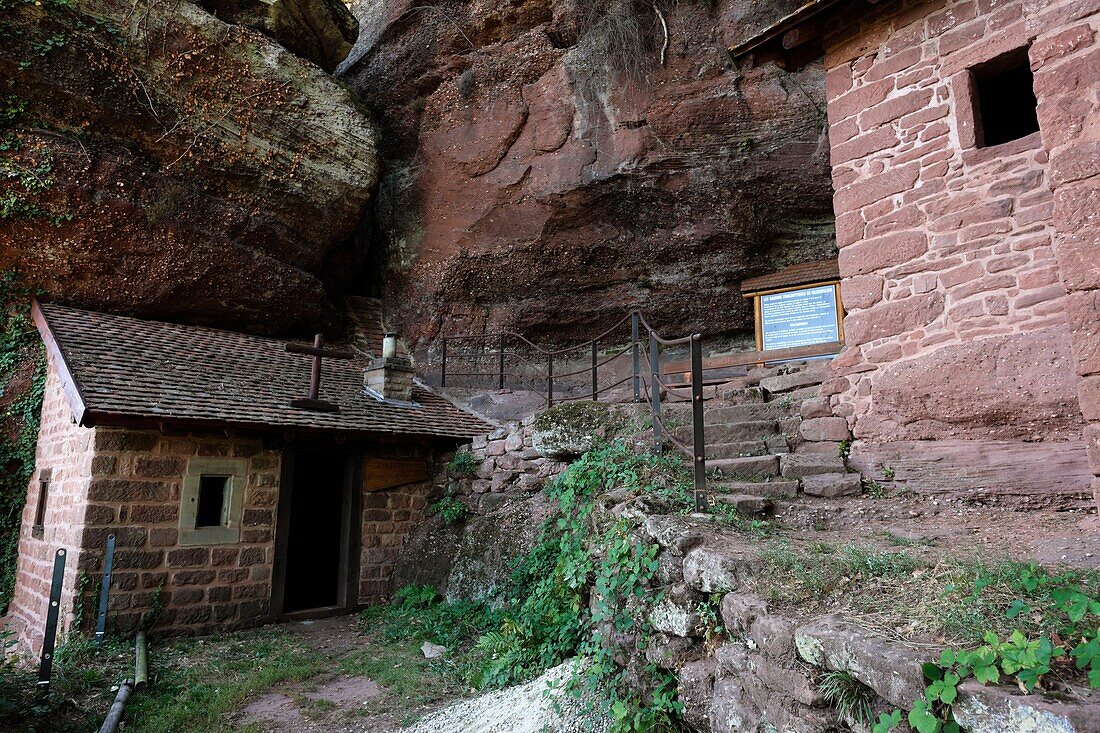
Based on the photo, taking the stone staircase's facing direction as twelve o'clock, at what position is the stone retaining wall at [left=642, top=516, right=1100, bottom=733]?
The stone retaining wall is roughly at 12 o'clock from the stone staircase.

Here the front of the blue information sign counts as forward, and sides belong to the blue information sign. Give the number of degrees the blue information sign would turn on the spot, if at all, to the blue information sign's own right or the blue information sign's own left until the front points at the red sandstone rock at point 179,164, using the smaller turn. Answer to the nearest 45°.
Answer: approximately 90° to the blue information sign's own right

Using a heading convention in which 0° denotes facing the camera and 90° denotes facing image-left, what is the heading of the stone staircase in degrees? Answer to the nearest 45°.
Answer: approximately 0°

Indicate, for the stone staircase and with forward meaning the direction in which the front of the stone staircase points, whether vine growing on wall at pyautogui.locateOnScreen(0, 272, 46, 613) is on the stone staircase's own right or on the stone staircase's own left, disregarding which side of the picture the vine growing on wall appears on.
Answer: on the stone staircase's own right

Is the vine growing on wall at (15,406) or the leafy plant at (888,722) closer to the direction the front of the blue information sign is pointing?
the leafy plant

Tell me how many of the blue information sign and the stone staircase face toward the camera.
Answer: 2

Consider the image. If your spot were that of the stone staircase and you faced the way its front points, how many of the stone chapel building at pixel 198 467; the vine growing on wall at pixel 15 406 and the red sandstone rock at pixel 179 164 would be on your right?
3

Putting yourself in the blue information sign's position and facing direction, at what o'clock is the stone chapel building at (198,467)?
The stone chapel building is roughly at 2 o'clock from the blue information sign.

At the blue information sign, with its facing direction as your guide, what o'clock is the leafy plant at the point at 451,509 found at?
The leafy plant is roughly at 2 o'clock from the blue information sign.

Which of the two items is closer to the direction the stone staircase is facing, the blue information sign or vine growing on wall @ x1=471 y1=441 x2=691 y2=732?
the vine growing on wall

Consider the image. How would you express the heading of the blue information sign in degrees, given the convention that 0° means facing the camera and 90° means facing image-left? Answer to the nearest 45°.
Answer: approximately 0°

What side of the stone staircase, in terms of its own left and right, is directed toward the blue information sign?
back
